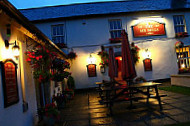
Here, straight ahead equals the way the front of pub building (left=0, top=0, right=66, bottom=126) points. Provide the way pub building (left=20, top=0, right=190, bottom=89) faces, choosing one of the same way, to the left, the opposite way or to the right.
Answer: to the right

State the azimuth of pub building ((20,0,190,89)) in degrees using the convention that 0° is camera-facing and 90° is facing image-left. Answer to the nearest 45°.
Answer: approximately 0°

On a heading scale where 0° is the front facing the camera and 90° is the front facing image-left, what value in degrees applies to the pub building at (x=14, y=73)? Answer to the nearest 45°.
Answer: approximately 315°

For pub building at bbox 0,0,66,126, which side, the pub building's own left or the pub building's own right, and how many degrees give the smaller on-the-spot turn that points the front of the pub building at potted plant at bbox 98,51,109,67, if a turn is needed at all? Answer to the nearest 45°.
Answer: approximately 90° to the pub building's own left

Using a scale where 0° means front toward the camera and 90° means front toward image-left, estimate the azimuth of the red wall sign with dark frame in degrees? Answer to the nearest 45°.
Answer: approximately 315°
